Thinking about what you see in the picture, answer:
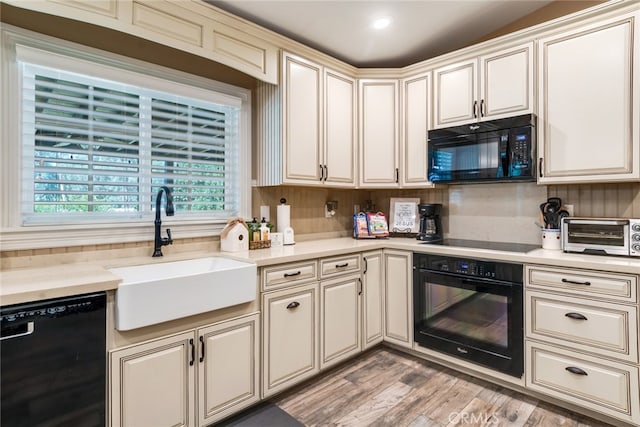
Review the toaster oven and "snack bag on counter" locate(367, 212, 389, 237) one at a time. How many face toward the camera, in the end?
2

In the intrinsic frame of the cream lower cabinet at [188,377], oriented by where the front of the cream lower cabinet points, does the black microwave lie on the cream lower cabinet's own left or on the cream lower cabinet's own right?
on the cream lower cabinet's own left

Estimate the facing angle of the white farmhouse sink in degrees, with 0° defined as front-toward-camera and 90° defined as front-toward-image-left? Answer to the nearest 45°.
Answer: approximately 315°

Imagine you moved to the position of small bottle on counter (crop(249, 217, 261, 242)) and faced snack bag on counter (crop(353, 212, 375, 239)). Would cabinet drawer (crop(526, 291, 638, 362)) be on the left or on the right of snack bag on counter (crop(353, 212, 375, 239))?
right

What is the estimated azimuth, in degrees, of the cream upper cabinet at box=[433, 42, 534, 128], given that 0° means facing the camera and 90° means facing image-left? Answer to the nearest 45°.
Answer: approximately 45°

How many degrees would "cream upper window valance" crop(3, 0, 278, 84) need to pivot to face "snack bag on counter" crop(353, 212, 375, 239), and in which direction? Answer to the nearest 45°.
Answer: approximately 45° to its left

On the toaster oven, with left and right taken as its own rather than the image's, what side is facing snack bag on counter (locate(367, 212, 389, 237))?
right

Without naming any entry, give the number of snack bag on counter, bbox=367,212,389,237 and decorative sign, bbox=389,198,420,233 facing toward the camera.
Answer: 2

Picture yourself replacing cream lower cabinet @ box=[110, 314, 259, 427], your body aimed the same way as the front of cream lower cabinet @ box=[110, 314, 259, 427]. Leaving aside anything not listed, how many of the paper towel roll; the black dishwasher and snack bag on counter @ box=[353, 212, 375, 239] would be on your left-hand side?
2
